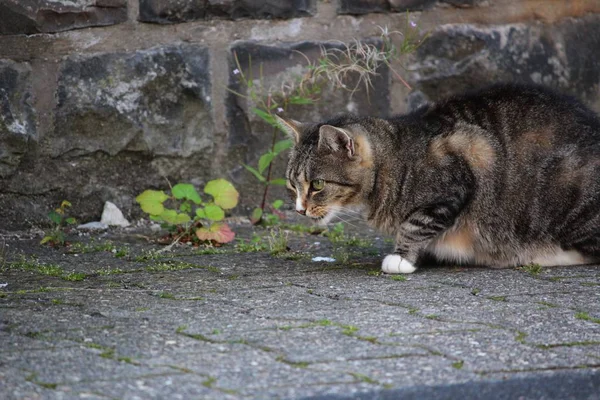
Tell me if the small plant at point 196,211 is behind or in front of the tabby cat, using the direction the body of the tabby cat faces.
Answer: in front

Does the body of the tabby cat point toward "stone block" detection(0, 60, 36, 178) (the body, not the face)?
yes

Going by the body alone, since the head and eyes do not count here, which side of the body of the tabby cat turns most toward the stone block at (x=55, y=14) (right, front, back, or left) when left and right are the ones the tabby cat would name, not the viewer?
front

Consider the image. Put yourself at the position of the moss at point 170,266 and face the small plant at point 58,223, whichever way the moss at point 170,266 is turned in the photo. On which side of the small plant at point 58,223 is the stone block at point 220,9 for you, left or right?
right

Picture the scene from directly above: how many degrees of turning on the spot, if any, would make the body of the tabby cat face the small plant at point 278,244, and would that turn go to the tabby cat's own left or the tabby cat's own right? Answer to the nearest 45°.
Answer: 0° — it already faces it

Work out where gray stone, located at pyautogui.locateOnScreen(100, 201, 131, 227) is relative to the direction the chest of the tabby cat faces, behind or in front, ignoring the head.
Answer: in front

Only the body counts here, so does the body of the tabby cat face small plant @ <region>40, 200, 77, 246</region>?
yes

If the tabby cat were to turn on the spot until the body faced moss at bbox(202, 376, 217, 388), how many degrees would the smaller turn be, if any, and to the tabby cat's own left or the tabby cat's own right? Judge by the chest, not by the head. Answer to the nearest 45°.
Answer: approximately 90° to the tabby cat's own left

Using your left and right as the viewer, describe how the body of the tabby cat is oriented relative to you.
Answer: facing to the left of the viewer
